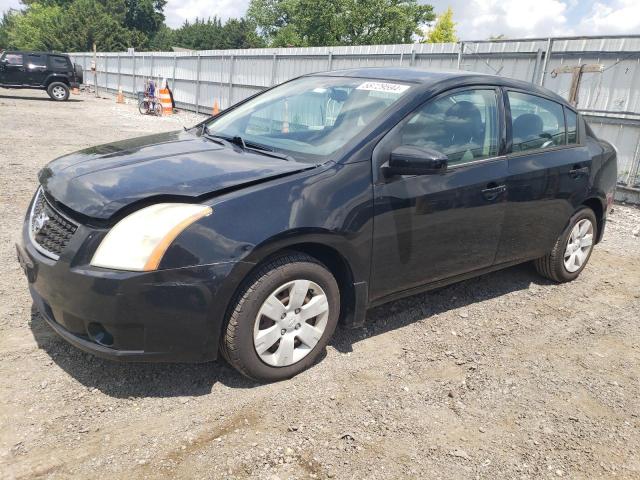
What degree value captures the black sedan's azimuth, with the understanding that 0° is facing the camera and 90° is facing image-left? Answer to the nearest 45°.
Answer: approximately 45°

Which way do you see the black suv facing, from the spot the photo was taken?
facing to the left of the viewer

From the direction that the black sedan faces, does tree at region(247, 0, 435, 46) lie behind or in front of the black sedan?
behind

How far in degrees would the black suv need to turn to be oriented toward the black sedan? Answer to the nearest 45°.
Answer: approximately 90° to its left

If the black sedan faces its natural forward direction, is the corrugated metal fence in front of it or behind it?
behind

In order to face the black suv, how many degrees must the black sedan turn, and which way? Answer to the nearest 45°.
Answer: approximately 90° to its right
